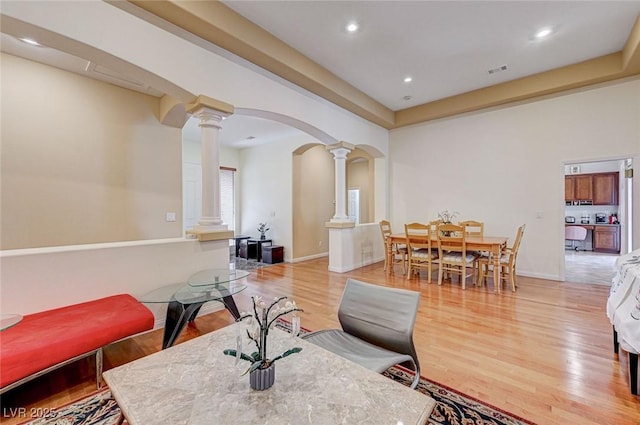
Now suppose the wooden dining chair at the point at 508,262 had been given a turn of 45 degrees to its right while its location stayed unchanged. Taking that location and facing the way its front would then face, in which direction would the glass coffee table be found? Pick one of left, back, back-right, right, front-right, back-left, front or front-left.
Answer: left

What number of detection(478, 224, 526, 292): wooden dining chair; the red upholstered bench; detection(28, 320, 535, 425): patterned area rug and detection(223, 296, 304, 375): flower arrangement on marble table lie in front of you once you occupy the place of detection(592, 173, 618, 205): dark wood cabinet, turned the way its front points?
4

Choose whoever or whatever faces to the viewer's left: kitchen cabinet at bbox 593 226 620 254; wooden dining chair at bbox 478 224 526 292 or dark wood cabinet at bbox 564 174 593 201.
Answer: the wooden dining chair

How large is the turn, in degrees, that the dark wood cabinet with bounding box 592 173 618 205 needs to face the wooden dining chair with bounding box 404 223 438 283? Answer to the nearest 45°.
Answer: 0° — it already faces it

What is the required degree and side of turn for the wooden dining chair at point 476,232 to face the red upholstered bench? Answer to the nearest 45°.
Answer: approximately 45° to its right

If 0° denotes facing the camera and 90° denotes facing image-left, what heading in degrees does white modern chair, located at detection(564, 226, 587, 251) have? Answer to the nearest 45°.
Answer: approximately 180°

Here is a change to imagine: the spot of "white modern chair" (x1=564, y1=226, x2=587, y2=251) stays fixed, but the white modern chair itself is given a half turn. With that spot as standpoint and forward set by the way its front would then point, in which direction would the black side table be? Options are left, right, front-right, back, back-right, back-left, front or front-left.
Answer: front-right

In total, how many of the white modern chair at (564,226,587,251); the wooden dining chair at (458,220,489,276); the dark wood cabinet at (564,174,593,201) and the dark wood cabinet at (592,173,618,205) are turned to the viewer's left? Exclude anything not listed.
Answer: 0

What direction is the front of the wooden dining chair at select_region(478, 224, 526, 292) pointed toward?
to the viewer's left

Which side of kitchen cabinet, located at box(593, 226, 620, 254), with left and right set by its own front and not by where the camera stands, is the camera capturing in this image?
front

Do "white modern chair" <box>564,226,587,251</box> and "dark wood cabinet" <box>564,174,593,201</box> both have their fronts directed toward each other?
yes

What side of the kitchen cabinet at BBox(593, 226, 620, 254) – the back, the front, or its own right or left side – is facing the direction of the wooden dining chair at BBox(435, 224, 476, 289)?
front

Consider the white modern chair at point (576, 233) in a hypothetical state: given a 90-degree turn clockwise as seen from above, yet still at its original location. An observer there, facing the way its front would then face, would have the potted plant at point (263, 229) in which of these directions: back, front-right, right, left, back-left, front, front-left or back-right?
back-right

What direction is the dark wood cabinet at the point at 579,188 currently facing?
toward the camera

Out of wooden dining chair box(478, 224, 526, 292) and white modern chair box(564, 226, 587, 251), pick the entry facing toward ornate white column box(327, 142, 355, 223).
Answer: the wooden dining chair

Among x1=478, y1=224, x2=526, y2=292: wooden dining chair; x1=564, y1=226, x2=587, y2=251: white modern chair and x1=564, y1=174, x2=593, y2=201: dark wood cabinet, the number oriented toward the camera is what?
1
